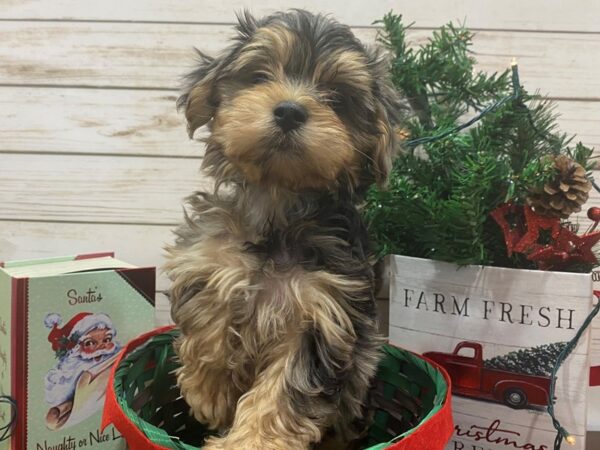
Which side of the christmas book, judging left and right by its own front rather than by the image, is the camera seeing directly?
front

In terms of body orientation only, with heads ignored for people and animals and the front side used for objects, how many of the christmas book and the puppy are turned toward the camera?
2

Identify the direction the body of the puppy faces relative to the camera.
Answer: toward the camera

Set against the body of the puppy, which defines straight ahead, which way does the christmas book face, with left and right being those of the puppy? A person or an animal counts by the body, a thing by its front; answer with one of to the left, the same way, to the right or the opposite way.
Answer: the same way
